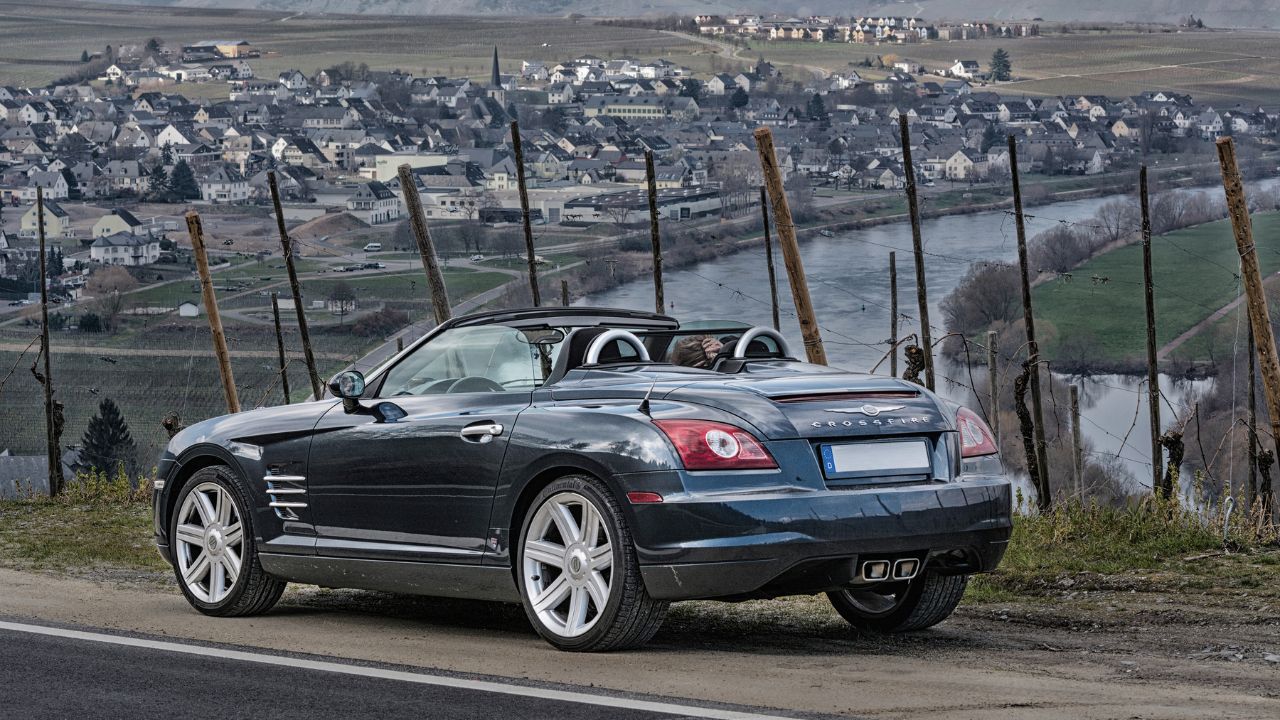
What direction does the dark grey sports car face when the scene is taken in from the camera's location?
facing away from the viewer and to the left of the viewer

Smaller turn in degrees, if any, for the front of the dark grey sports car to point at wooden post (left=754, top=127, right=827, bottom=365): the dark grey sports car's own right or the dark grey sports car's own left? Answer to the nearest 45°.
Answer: approximately 45° to the dark grey sports car's own right

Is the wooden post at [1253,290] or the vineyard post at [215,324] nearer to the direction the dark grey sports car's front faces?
the vineyard post

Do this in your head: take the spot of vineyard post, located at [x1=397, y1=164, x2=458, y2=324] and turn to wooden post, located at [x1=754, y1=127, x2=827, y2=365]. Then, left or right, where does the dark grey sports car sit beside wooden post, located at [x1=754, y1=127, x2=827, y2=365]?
right

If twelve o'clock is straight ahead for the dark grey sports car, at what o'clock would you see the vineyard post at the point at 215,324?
The vineyard post is roughly at 1 o'clock from the dark grey sports car.

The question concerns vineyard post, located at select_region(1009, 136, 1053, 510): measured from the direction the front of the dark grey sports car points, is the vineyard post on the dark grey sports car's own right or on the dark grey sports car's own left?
on the dark grey sports car's own right
